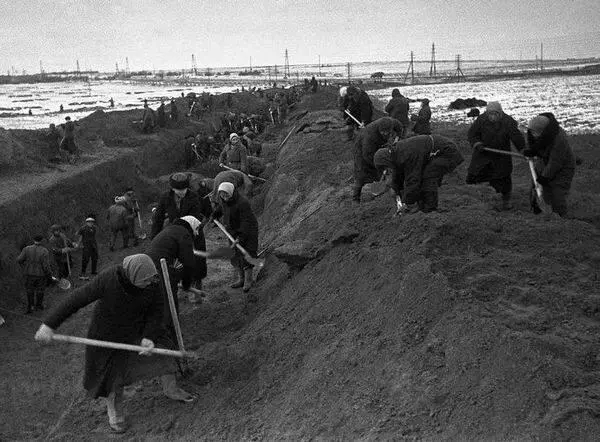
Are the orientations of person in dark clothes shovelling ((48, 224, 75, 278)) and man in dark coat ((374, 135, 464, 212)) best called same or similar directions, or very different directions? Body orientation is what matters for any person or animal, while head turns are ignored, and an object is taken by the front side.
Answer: very different directions

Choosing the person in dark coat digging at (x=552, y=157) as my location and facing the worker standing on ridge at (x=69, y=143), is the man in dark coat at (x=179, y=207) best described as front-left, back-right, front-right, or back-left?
front-left

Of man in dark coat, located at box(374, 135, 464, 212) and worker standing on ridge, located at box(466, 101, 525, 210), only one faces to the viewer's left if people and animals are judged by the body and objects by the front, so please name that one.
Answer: the man in dark coat

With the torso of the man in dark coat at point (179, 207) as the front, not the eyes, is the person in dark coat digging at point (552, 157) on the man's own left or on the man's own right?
on the man's own left

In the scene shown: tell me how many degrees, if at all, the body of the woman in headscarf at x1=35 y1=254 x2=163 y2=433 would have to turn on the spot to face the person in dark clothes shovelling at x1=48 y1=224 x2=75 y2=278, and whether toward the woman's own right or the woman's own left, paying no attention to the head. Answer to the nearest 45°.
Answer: approximately 135° to the woman's own left

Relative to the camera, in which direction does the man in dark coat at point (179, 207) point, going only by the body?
toward the camera

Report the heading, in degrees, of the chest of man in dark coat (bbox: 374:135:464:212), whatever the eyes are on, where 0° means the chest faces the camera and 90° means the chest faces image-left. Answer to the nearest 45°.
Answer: approximately 90°

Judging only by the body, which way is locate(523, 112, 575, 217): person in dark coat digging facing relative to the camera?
to the viewer's left

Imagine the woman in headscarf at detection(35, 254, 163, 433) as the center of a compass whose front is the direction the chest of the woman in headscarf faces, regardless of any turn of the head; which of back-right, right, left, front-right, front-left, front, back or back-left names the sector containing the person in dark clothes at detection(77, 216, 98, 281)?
back-left

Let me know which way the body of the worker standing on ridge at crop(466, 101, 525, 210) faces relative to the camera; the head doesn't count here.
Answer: toward the camera

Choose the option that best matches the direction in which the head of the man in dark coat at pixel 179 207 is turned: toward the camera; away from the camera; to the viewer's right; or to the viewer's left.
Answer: toward the camera

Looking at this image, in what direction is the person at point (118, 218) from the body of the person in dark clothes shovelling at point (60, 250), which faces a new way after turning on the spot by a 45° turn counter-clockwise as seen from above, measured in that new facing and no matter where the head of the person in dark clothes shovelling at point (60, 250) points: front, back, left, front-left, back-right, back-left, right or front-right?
front-left

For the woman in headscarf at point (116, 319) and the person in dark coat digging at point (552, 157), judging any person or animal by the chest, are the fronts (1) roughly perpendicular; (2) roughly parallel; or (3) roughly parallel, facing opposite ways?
roughly parallel, facing opposite ways
